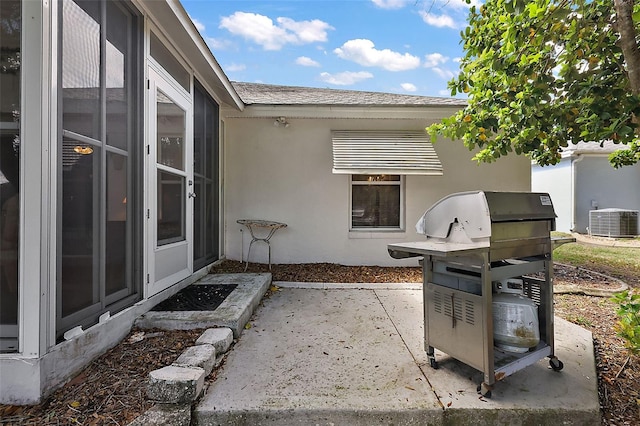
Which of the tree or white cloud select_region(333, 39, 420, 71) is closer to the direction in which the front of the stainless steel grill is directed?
the white cloud

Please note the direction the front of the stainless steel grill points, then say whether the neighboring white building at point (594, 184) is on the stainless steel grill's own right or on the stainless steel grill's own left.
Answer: on the stainless steel grill's own right
